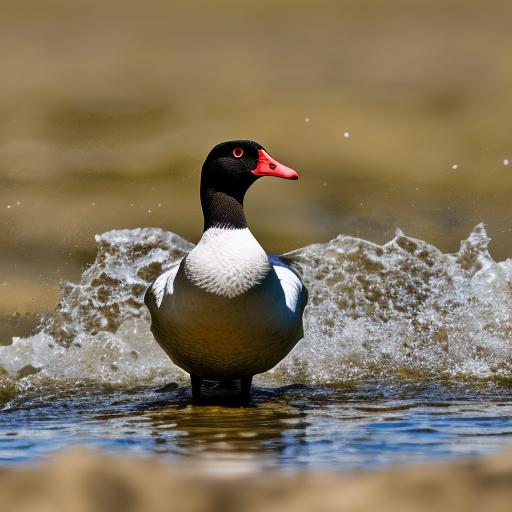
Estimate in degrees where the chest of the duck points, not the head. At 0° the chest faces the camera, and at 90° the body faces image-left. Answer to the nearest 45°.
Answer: approximately 0°
